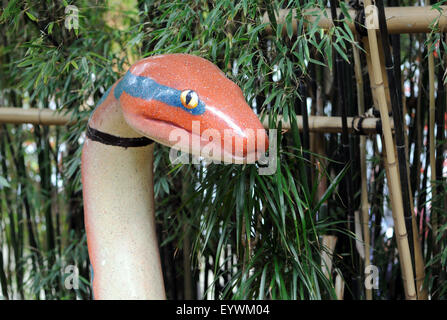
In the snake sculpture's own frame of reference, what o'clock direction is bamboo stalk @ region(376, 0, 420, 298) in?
The bamboo stalk is roughly at 10 o'clock from the snake sculpture.

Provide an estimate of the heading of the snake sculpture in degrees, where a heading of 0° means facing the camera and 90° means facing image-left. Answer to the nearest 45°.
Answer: approximately 315°

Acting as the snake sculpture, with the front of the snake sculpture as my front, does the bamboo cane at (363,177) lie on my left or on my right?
on my left

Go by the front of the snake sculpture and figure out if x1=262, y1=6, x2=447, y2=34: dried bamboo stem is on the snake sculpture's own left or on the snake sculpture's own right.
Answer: on the snake sculpture's own left

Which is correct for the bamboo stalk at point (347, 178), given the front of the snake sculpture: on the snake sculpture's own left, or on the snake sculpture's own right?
on the snake sculpture's own left

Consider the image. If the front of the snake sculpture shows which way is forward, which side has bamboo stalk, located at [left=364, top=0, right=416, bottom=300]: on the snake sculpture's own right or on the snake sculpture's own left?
on the snake sculpture's own left

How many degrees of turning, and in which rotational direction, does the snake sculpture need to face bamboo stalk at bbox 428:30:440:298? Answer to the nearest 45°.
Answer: approximately 90° to its left
